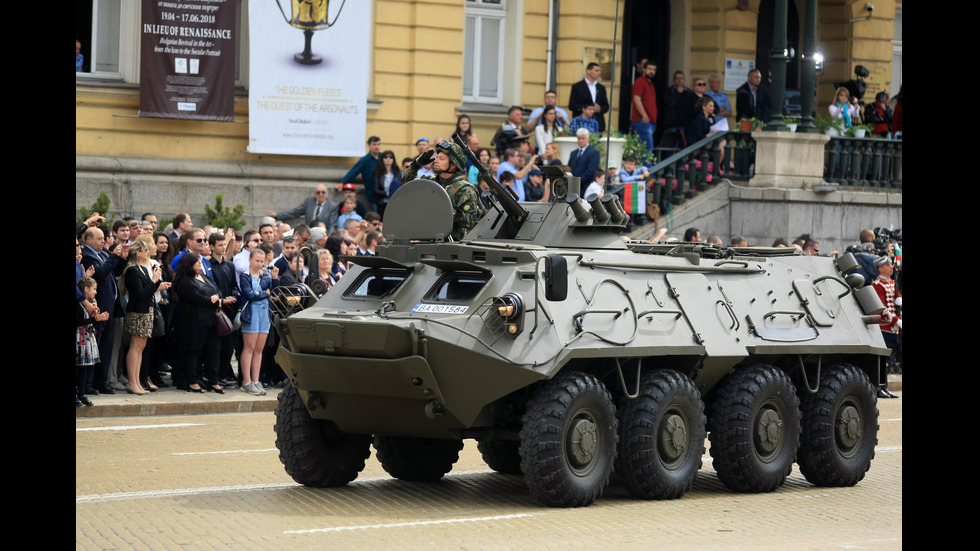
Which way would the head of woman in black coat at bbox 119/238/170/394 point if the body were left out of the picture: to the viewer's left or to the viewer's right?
to the viewer's right

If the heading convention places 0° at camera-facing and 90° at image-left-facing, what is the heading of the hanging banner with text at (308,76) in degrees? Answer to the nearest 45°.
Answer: approximately 0°

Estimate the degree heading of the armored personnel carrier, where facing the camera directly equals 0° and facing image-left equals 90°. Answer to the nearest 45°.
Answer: approximately 45°

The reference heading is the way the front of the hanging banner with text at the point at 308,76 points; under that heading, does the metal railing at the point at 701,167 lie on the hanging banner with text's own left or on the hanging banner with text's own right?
on the hanging banner with text's own left

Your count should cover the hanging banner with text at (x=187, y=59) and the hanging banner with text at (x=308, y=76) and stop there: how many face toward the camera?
2
